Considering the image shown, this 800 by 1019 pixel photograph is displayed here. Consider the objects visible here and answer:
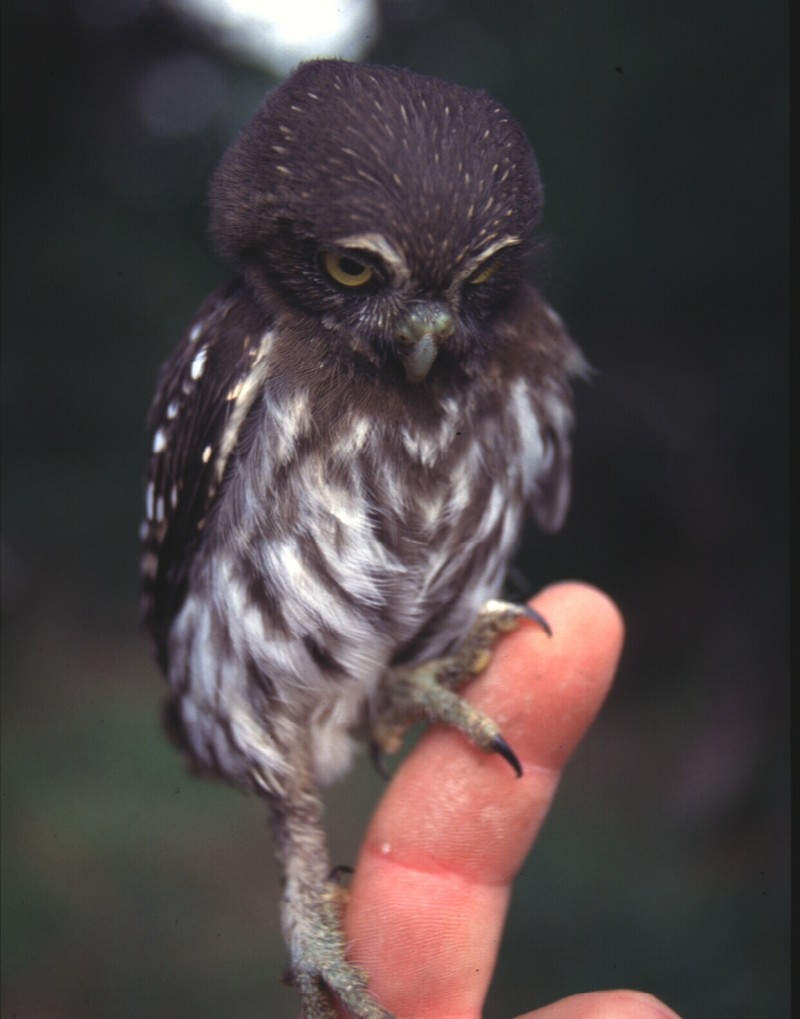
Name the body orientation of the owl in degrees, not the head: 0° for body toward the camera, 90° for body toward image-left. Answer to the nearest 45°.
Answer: approximately 315°
